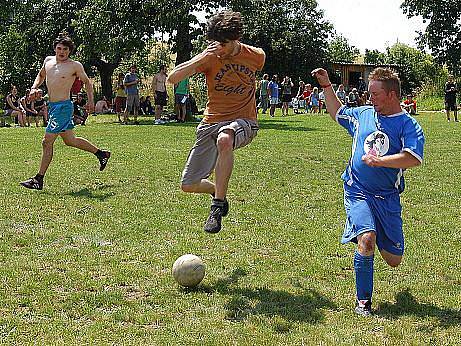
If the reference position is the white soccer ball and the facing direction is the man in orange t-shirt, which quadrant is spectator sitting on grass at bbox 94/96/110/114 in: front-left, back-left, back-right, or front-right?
front-left

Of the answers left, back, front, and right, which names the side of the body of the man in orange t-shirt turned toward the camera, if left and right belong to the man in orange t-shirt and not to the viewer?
front

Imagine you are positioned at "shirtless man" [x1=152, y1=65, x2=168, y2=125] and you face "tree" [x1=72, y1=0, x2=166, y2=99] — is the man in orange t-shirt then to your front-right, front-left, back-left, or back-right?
back-left

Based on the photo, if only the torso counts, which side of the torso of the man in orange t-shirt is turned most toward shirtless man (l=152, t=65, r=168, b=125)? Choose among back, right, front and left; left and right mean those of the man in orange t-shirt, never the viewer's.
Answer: back

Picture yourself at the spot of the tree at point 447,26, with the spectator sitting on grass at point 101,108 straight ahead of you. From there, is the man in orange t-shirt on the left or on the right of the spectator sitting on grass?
left

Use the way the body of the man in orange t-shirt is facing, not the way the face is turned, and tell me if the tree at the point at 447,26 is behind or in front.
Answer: behind

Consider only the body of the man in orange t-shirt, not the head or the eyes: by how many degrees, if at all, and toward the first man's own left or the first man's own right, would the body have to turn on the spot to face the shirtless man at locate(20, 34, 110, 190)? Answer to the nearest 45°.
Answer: approximately 135° to the first man's own right

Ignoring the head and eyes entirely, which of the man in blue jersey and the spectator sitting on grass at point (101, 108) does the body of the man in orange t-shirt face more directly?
the man in blue jersey

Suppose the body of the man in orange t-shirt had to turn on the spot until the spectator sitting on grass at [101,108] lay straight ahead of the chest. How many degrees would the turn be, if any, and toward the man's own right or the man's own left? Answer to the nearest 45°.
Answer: approximately 180°

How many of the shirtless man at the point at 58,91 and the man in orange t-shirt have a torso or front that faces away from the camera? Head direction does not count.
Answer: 0

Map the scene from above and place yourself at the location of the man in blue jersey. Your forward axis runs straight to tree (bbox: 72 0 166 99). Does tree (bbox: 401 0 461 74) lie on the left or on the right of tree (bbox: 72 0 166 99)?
right
